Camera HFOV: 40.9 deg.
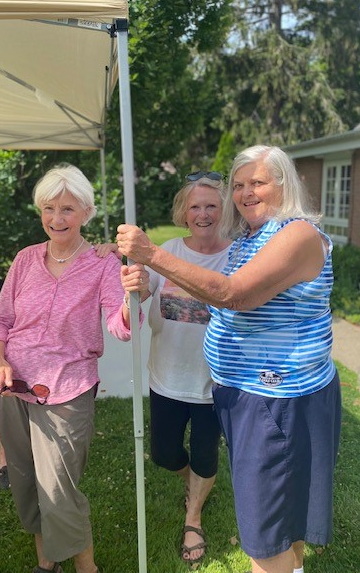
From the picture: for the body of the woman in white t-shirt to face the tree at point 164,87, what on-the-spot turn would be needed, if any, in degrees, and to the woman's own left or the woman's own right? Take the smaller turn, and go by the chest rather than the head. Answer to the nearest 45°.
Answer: approximately 180°

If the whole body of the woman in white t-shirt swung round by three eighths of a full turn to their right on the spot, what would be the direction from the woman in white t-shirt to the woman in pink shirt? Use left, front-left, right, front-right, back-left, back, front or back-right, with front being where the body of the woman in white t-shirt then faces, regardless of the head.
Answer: left

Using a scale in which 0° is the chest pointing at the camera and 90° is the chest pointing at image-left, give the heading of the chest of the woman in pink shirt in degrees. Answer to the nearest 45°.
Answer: approximately 0°

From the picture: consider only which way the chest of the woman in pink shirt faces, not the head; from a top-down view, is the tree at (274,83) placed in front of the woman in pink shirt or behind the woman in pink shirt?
behind

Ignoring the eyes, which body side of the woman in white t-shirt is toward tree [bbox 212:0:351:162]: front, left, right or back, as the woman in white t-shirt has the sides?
back

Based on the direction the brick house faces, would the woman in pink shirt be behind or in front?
in front

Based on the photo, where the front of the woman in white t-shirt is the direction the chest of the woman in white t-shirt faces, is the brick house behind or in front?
behind

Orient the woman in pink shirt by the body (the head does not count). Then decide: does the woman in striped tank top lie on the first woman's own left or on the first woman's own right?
on the first woman's own left

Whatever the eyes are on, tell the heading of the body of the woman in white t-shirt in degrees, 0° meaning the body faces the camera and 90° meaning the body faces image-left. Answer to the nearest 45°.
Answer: approximately 0°
